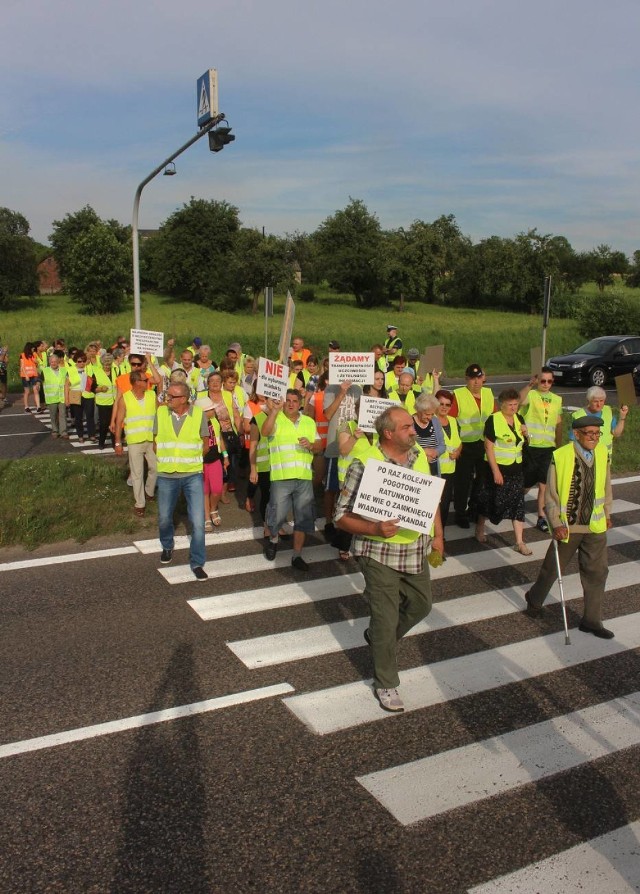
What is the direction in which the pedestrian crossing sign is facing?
to the viewer's left

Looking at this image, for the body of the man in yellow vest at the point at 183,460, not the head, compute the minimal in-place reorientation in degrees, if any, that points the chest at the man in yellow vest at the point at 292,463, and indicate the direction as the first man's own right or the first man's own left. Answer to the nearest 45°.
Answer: approximately 90° to the first man's own left

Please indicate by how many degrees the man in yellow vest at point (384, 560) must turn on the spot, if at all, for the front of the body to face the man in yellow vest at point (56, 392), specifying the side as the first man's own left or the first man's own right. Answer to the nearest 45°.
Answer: approximately 180°

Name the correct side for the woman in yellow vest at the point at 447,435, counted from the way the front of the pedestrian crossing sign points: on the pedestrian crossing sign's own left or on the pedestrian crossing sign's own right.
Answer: on the pedestrian crossing sign's own left
